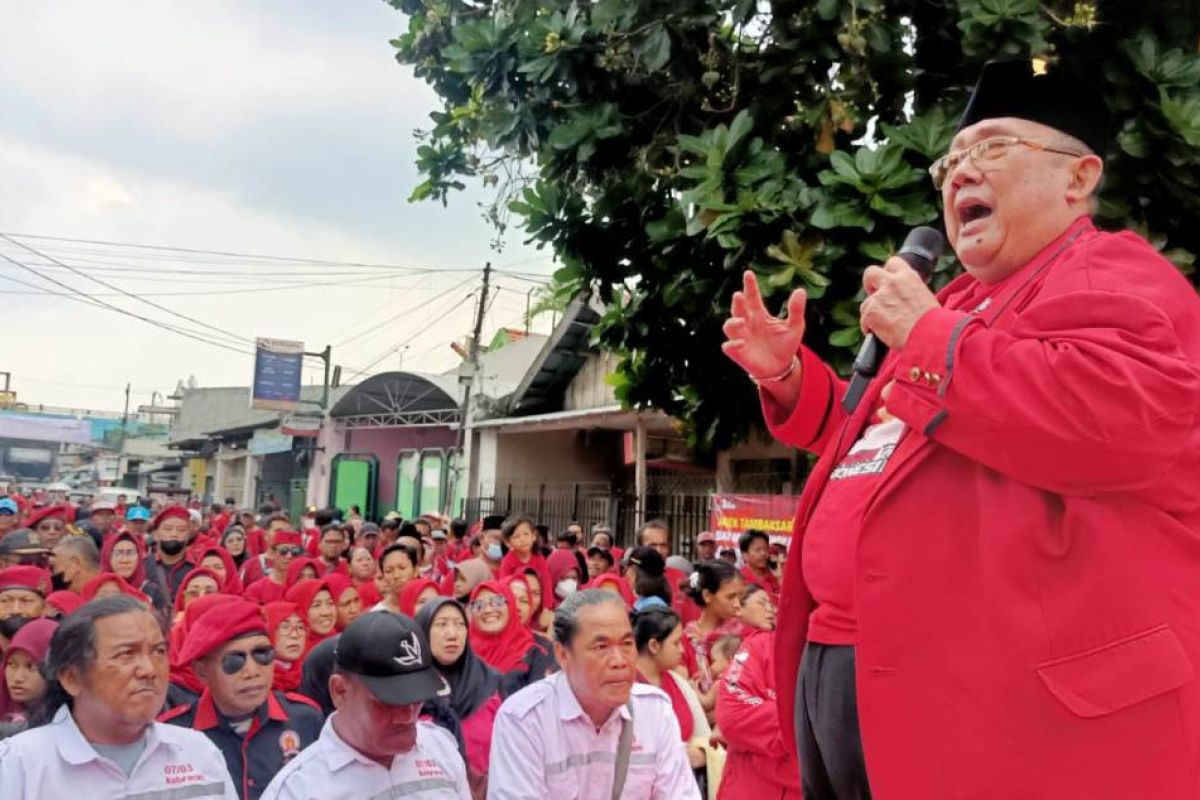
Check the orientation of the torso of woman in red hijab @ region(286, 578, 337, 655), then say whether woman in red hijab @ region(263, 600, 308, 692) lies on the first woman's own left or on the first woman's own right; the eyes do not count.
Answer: on the first woman's own right

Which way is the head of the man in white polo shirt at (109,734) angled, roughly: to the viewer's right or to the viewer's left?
to the viewer's right

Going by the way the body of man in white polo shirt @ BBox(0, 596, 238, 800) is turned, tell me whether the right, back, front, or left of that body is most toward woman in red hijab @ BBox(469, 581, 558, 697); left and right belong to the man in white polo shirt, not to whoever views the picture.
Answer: left

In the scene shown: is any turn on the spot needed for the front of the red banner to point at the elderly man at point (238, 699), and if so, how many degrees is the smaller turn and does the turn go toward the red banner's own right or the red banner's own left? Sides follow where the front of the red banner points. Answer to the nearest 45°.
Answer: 0° — it already faces them

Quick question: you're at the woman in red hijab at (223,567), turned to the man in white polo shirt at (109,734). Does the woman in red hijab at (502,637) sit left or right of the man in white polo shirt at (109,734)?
left

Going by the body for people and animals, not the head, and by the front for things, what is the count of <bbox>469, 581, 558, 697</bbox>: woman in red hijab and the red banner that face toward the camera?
2

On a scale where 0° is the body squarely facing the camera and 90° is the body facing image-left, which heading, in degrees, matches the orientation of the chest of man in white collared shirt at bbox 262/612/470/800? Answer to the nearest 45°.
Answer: approximately 315°
